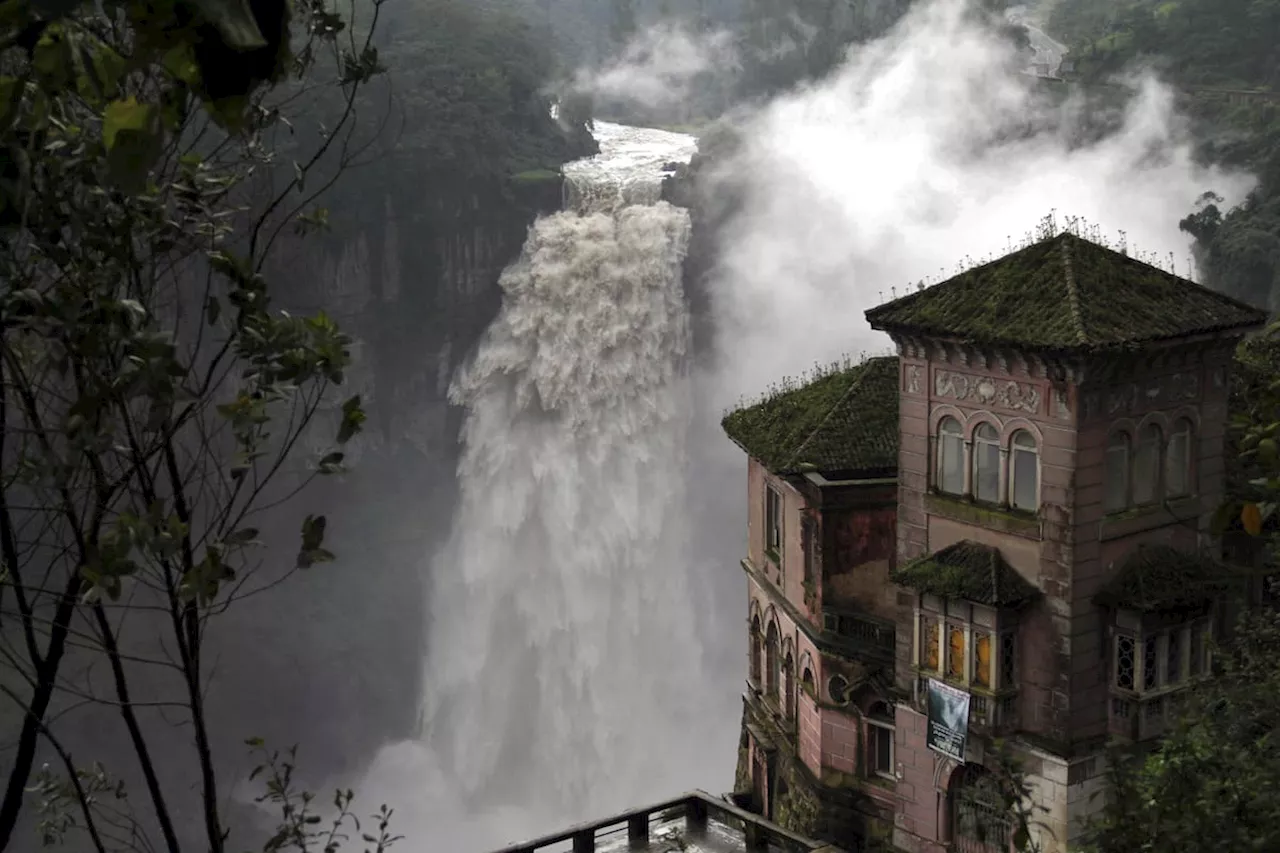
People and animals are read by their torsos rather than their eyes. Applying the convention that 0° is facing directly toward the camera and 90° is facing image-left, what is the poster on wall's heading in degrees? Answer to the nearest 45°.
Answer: approximately 45°
